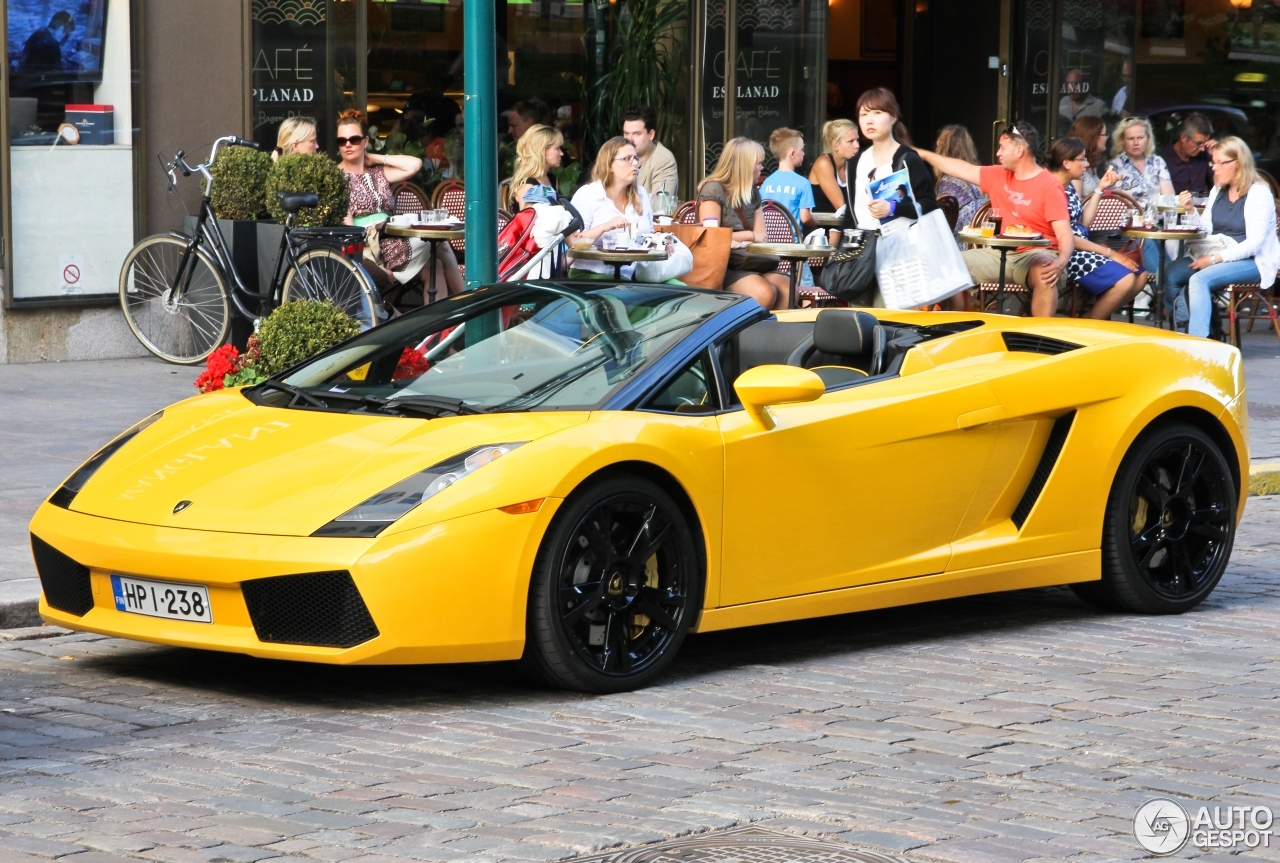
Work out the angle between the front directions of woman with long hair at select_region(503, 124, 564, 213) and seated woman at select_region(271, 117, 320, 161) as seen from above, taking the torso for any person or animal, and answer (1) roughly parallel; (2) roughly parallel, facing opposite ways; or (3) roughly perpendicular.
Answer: roughly parallel

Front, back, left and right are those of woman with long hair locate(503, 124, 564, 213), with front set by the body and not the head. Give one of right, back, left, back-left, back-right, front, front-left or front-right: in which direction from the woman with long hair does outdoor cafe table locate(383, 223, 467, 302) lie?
back-right

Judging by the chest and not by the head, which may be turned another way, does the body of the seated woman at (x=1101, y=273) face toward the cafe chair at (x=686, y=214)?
no

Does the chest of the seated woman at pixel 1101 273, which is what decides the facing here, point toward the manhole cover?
no

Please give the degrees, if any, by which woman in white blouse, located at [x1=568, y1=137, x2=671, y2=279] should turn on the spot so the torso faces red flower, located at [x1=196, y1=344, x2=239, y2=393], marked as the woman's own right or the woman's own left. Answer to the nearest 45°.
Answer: approximately 90° to the woman's own right

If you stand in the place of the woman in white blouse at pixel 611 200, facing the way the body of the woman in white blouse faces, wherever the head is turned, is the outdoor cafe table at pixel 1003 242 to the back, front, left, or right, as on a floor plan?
left

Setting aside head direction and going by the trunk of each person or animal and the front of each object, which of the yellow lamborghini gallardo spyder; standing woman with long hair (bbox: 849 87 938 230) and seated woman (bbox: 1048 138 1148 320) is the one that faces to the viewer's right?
the seated woman

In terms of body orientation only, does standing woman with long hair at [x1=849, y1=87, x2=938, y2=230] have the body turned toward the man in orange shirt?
no

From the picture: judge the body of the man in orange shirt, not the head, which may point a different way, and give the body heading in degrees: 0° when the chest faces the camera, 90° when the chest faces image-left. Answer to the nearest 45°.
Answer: approximately 45°

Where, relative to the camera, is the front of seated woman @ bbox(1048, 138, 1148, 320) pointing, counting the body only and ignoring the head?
to the viewer's right

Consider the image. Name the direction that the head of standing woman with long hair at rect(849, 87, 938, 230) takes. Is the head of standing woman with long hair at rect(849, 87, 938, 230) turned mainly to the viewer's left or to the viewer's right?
to the viewer's left

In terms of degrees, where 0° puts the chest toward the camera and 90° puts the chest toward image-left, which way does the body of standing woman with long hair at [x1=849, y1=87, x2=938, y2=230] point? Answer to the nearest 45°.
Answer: approximately 45°

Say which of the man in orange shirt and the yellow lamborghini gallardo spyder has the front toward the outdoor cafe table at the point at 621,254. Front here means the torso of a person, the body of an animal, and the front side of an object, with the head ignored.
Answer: the man in orange shirt
